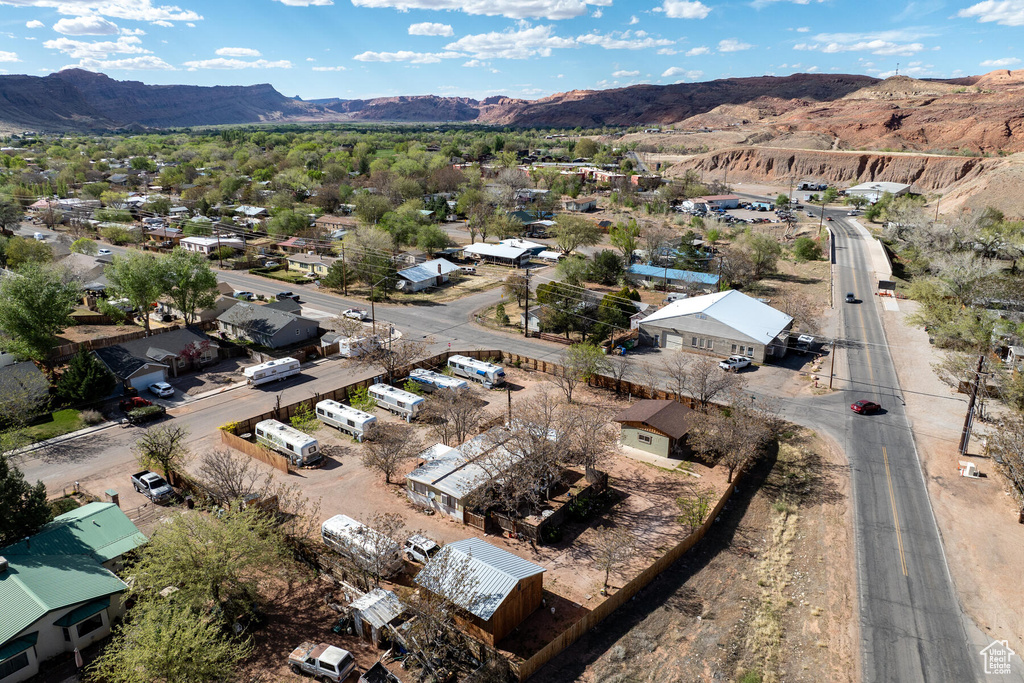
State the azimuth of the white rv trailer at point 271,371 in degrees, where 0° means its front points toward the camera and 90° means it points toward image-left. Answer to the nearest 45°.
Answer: approximately 45°

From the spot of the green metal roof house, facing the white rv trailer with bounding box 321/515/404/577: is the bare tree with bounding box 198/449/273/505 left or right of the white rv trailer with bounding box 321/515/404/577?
left

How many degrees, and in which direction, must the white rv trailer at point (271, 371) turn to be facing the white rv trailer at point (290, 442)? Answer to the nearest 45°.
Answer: approximately 45° to its left

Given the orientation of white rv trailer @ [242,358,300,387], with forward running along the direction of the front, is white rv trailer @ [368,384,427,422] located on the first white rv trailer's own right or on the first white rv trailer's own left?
on the first white rv trailer's own left
